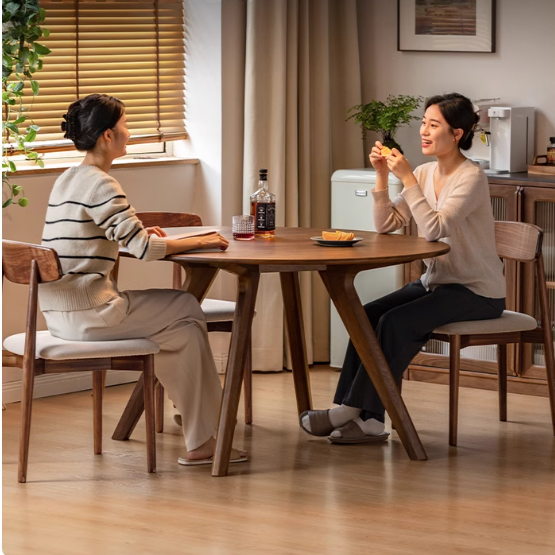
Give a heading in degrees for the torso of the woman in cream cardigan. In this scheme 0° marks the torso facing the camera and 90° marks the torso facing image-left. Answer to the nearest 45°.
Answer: approximately 45°

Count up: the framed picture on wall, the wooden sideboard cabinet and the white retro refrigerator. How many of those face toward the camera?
3

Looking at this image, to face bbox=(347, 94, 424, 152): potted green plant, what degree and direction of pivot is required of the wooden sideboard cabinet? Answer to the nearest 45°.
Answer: approximately 135° to its right

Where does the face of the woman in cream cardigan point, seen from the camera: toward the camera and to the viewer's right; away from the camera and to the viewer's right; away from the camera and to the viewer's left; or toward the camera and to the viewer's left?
toward the camera and to the viewer's left

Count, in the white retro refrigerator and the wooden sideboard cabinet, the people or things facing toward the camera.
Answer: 2

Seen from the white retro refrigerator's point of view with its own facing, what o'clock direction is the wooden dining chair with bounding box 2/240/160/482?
The wooden dining chair is roughly at 1 o'clock from the white retro refrigerator.

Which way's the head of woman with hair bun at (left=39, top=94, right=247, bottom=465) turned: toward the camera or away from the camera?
away from the camera

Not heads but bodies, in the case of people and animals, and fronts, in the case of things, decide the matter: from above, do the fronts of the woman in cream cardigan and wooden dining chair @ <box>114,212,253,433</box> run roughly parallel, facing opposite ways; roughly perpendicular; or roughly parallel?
roughly perpendicular

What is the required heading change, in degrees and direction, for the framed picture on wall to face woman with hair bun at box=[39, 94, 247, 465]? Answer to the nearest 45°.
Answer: approximately 45° to its right

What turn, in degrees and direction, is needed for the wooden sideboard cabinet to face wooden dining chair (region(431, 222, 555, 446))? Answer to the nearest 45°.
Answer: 0° — it already faces it
